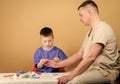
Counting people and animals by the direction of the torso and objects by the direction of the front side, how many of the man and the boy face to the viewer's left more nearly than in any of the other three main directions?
1

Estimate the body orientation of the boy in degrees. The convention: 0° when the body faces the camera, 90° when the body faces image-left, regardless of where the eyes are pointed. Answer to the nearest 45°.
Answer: approximately 0°

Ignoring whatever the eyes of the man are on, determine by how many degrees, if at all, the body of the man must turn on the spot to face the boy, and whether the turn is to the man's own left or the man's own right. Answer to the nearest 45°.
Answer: approximately 45° to the man's own right

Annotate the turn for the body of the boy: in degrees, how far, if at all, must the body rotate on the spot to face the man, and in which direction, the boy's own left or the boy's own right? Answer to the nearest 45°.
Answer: approximately 45° to the boy's own left

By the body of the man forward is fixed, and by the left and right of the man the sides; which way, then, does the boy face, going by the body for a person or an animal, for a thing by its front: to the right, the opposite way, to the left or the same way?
to the left

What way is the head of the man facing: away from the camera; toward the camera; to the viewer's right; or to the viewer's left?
to the viewer's left

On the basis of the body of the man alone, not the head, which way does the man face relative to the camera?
to the viewer's left
